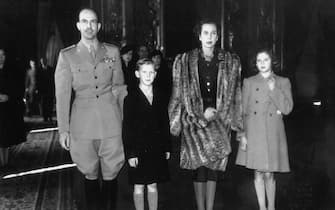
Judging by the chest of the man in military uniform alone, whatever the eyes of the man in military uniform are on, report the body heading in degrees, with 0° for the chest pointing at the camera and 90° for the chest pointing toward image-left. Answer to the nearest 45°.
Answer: approximately 0°

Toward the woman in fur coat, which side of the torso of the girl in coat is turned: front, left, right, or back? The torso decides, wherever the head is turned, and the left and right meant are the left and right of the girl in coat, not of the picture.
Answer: right

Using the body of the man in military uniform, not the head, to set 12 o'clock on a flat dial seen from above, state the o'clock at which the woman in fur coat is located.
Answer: The woman in fur coat is roughly at 9 o'clock from the man in military uniform.

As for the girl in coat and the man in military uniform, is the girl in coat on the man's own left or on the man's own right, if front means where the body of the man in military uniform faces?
on the man's own left

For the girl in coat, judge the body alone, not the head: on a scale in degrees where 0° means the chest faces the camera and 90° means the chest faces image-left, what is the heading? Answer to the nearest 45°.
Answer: approximately 0°

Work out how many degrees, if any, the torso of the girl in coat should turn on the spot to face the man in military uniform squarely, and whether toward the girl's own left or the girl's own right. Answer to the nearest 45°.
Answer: approximately 90° to the girl's own right

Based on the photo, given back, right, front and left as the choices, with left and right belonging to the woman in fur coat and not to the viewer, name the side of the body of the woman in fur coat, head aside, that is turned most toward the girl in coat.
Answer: left
